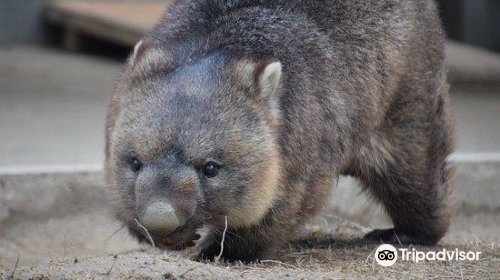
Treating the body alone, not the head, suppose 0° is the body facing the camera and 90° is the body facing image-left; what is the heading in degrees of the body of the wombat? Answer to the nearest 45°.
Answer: approximately 45°

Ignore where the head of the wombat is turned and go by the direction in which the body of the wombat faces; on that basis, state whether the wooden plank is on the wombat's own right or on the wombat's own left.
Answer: on the wombat's own right
